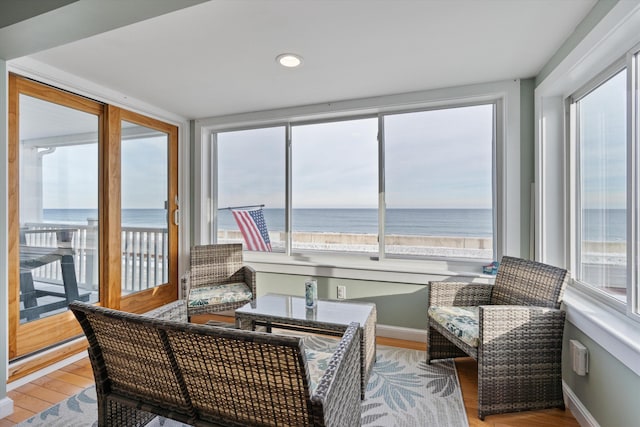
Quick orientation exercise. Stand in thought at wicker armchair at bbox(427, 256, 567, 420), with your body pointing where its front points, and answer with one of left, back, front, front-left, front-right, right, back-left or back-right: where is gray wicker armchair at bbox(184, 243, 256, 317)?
front-right

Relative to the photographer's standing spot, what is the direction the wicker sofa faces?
facing away from the viewer and to the right of the viewer

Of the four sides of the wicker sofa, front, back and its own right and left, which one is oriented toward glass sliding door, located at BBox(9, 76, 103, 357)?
left

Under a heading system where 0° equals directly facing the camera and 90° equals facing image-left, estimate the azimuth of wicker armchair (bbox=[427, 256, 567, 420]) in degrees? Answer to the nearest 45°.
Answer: approximately 45°

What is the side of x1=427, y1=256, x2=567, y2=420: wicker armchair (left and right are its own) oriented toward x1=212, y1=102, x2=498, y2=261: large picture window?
right

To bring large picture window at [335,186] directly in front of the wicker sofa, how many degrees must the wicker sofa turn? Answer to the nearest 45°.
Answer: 0° — it already faces it
